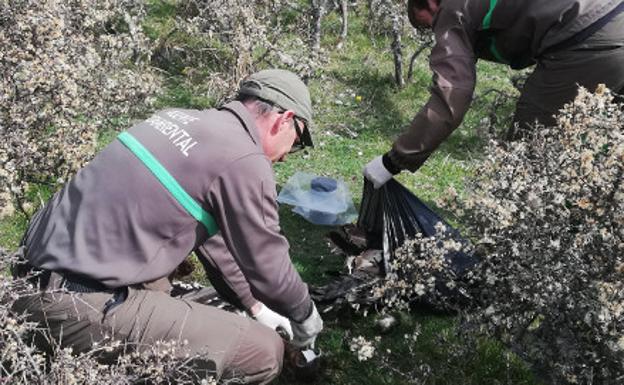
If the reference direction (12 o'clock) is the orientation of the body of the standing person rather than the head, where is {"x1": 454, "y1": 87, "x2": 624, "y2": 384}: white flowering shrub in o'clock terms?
The white flowering shrub is roughly at 9 o'clock from the standing person.

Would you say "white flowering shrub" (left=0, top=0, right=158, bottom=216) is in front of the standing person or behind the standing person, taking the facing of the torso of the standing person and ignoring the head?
in front

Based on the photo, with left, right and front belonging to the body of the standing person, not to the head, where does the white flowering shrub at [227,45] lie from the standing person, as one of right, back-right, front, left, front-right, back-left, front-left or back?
front-right

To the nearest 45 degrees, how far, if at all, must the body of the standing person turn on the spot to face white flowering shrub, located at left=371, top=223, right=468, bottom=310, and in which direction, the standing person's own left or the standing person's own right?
approximately 90° to the standing person's own left

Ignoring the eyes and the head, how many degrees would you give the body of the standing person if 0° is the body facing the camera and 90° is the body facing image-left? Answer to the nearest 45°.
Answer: approximately 90°

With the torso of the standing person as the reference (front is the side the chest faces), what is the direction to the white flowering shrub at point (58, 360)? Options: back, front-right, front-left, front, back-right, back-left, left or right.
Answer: front-left
